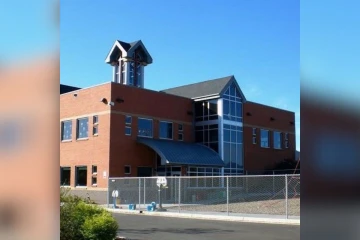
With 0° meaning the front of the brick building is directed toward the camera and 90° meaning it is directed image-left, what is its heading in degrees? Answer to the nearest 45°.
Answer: approximately 315°

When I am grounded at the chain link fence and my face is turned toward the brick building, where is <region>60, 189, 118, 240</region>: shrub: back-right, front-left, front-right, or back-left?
back-left

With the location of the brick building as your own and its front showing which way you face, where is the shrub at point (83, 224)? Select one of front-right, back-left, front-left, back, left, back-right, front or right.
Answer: front-right
